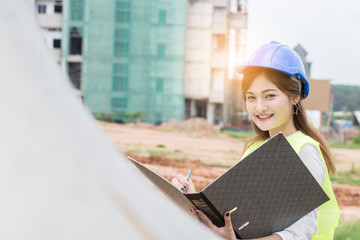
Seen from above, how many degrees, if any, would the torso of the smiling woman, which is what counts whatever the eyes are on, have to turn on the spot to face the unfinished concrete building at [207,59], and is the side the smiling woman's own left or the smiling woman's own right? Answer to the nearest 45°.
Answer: approximately 135° to the smiling woman's own right

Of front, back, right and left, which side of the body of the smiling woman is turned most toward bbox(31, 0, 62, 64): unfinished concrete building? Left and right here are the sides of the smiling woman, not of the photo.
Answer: right

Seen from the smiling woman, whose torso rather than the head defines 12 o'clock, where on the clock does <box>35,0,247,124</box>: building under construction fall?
The building under construction is roughly at 4 o'clock from the smiling woman.

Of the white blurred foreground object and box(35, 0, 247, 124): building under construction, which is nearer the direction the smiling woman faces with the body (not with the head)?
the white blurred foreground object

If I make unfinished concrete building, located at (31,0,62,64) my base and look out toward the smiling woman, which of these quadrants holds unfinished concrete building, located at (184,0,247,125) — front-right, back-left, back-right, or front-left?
front-left

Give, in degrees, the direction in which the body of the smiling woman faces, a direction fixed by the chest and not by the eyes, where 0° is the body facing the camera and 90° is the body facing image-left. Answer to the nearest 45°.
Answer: approximately 45°

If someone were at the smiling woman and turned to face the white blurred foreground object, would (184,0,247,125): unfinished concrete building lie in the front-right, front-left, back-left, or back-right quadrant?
back-right

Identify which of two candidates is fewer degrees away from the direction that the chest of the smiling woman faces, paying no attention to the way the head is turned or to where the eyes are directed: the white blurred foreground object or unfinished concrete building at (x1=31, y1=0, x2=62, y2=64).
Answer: the white blurred foreground object

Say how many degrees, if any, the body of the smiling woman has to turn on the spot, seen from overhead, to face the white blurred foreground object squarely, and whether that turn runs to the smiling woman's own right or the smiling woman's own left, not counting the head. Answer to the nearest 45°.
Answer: approximately 45° to the smiling woman's own left

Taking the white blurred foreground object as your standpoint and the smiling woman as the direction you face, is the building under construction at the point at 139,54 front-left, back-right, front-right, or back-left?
front-left

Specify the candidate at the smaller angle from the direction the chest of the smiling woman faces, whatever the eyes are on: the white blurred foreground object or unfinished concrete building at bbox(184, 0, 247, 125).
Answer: the white blurred foreground object

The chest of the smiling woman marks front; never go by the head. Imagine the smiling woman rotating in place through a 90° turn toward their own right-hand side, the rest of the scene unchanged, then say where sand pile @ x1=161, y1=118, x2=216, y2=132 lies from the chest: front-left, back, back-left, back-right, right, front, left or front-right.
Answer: front-right
